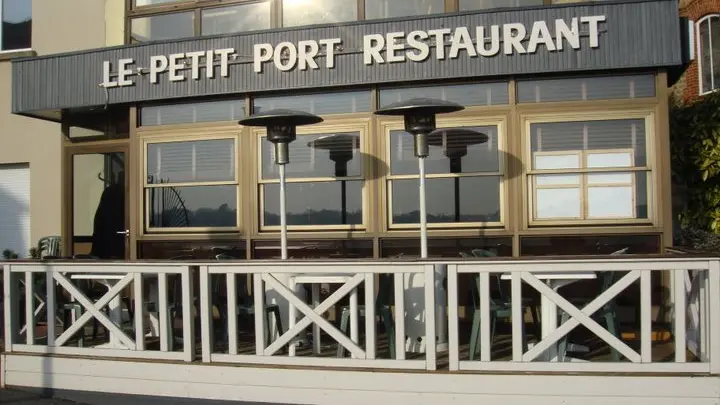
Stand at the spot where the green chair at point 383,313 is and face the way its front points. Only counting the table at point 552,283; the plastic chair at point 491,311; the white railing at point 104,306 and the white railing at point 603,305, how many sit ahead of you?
1

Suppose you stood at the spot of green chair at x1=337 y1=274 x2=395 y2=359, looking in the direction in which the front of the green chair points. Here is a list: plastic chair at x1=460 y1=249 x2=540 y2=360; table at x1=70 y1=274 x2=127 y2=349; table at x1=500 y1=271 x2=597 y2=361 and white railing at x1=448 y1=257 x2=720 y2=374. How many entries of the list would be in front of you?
1

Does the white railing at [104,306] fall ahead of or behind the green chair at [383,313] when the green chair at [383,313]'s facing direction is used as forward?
ahead

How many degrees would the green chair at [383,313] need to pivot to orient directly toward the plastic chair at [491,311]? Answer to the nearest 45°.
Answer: approximately 180°

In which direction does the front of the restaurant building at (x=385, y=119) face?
toward the camera

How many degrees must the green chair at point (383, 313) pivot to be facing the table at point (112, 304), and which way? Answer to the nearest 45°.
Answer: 0° — it already faces it

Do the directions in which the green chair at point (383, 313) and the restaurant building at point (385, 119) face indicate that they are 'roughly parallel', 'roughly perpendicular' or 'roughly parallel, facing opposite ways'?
roughly perpendicular

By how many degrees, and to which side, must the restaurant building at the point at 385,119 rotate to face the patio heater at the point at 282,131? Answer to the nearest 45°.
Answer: approximately 45° to its right

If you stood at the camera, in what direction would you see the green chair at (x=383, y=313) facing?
facing to the left of the viewer

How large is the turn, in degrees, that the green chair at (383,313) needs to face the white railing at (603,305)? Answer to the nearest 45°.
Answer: approximately 135° to its left

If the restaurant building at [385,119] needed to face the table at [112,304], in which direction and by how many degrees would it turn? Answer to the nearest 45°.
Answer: approximately 90° to its right

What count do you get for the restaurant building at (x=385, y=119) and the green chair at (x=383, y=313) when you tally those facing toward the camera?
1
